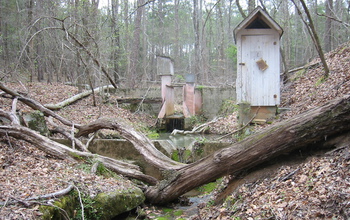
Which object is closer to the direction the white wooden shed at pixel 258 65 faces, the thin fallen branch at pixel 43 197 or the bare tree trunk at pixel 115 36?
the thin fallen branch

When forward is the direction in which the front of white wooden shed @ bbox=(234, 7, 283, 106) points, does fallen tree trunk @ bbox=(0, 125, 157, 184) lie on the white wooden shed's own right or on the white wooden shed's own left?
on the white wooden shed's own right

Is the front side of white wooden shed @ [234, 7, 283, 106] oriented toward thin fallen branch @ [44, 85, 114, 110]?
no

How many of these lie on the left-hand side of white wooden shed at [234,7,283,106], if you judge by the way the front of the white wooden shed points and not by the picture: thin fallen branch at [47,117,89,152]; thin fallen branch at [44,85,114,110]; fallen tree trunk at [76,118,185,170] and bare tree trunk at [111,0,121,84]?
0

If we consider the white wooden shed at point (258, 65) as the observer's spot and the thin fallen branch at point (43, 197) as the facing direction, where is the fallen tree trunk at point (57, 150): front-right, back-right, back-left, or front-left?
front-right

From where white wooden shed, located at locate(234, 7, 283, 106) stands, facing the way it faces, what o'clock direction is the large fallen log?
The large fallen log is roughly at 12 o'clock from the white wooden shed.

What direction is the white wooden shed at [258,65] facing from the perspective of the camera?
toward the camera

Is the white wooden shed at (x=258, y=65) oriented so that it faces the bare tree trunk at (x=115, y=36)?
no

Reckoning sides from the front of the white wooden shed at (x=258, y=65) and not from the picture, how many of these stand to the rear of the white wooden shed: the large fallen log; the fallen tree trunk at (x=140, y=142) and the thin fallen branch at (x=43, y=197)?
0

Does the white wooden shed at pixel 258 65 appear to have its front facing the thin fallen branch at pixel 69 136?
no

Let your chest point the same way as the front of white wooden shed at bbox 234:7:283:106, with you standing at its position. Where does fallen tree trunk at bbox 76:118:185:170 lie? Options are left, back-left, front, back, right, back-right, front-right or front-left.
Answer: front-right
